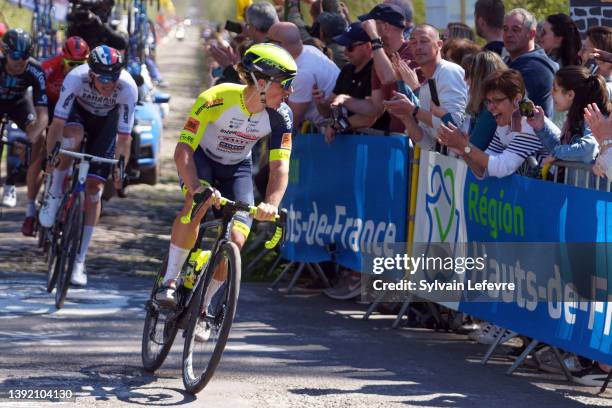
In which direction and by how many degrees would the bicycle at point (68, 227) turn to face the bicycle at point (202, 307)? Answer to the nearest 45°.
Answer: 0° — it already faces it

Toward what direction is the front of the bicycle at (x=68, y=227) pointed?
toward the camera

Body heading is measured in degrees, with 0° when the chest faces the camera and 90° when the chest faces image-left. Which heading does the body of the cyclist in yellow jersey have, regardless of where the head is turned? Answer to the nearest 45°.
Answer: approximately 315°

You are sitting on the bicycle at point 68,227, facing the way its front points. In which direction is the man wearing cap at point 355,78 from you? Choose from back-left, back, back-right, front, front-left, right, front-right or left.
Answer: left

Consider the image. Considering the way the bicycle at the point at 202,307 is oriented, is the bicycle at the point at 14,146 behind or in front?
behind

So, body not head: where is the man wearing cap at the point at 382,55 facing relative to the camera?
to the viewer's left

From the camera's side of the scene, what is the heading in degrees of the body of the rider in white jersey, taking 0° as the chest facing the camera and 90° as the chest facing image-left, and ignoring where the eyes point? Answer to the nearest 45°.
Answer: approximately 0°

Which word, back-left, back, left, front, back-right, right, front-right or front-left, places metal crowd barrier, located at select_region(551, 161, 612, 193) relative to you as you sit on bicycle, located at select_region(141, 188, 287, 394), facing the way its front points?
front-left

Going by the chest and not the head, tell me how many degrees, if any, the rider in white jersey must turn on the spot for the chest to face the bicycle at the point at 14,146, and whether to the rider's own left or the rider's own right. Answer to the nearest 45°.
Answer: approximately 180°

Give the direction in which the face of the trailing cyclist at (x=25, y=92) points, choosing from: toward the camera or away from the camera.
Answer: toward the camera

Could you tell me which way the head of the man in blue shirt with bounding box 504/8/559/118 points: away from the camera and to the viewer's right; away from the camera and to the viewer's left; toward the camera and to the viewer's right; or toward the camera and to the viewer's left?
toward the camera and to the viewer's left

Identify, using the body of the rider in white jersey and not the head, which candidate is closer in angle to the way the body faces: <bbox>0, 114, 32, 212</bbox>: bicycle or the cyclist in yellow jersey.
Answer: the cyclist in yellow jersey

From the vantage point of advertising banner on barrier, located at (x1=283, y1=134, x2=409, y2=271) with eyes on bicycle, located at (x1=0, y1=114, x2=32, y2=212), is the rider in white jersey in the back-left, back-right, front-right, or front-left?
front-left

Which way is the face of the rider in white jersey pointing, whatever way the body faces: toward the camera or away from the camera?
toward the camera

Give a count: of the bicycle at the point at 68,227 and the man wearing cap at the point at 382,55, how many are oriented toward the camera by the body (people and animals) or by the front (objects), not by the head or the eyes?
1
